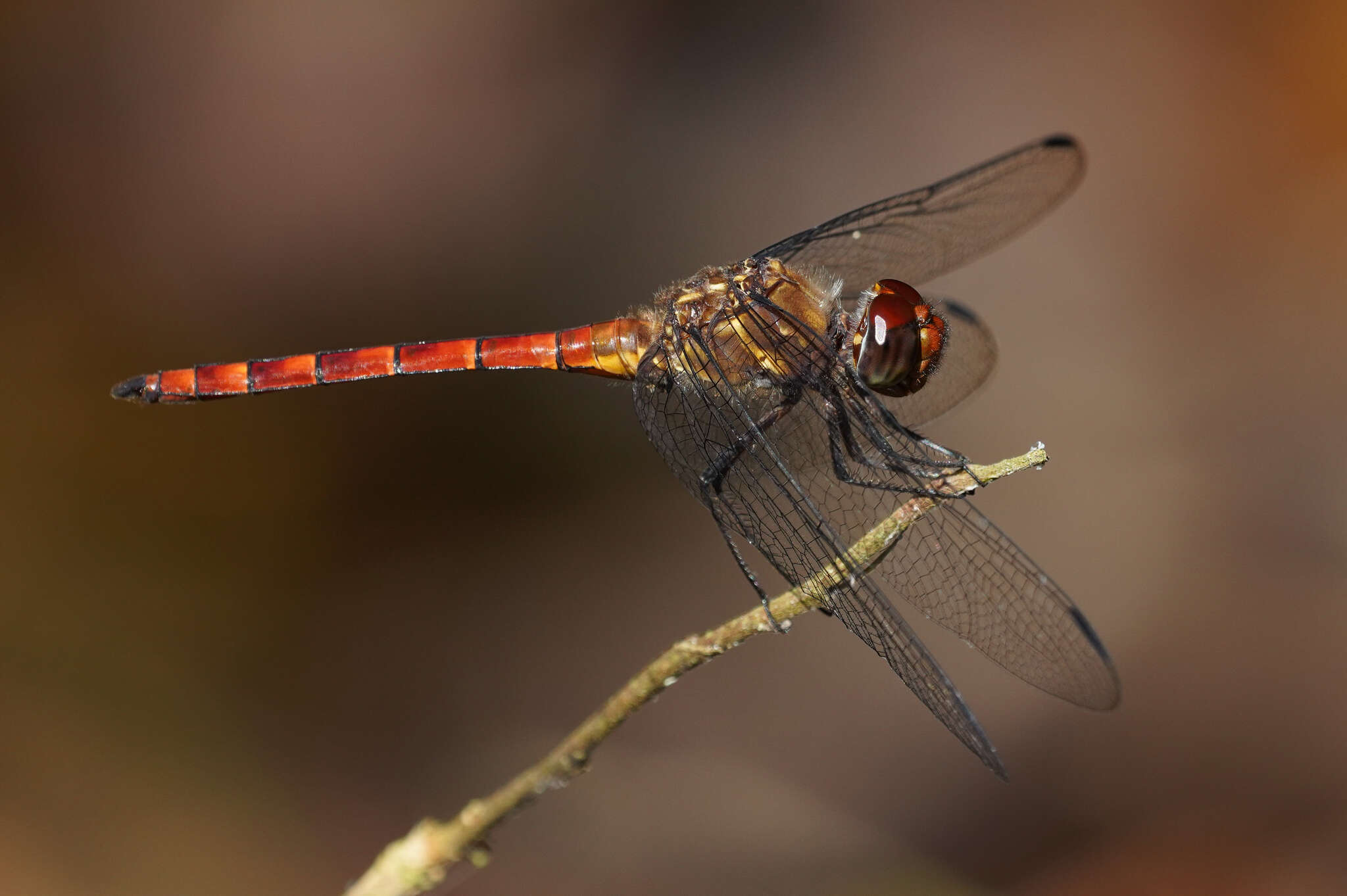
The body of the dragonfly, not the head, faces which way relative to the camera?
to the viewer's right
